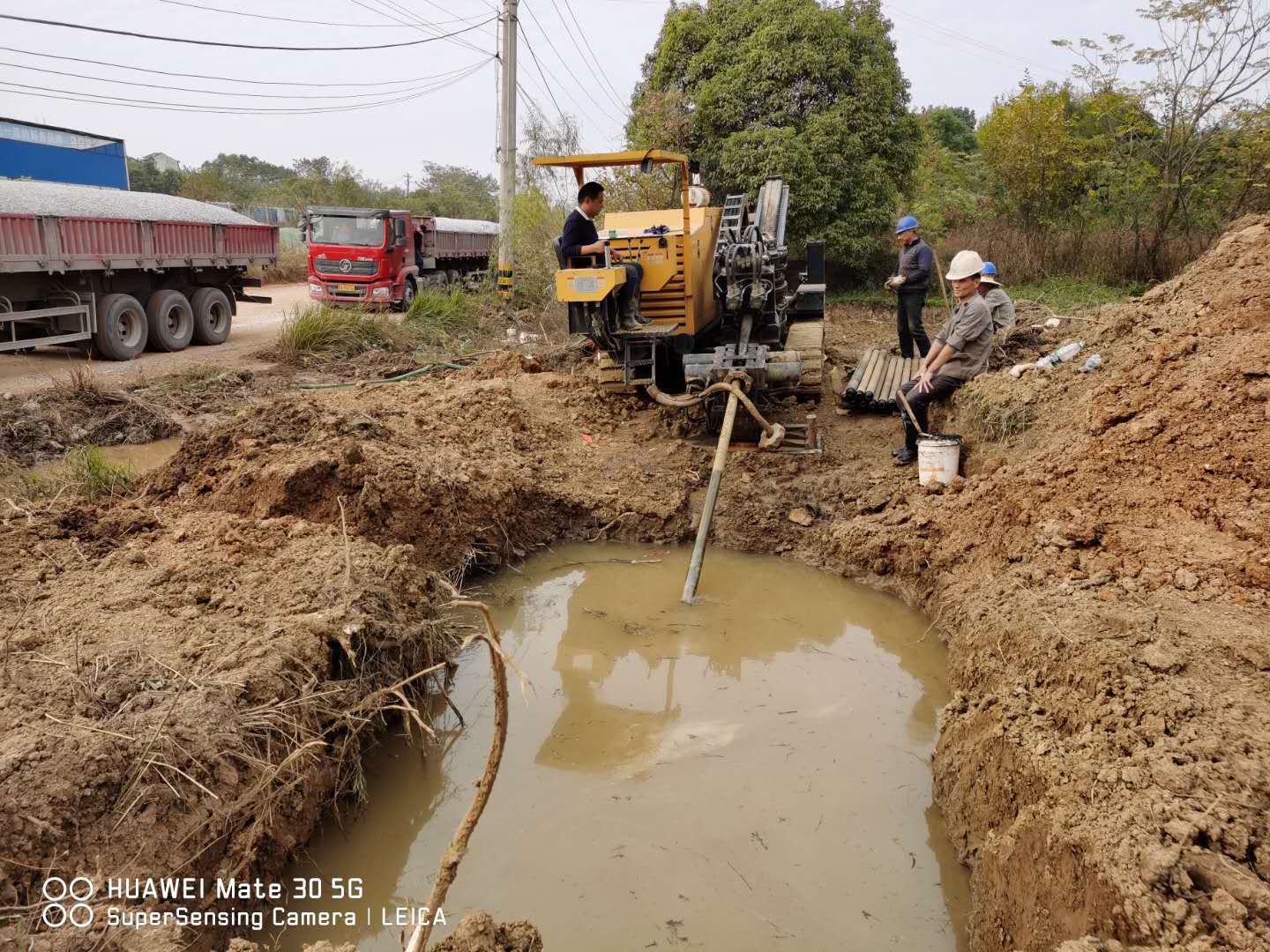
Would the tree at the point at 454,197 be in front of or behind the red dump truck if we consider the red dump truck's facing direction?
behind

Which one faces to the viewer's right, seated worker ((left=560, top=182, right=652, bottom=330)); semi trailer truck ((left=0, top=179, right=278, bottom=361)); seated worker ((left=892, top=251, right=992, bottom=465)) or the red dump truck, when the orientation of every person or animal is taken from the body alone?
seated worker ((left=560, top=182, right=652, bottom=330))

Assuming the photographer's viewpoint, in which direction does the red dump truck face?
facing the viewer and to the left of the viewer

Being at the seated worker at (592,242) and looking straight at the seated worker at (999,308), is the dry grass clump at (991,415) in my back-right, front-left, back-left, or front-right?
front-right

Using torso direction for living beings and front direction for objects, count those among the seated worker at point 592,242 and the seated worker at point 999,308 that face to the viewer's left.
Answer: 1

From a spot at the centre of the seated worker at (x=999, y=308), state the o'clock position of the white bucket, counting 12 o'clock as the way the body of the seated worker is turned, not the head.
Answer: The white bucket is roughly at 9 o'clock from the seated worker.

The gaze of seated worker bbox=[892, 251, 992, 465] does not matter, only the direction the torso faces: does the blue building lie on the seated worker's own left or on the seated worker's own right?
on the seated worker's own right

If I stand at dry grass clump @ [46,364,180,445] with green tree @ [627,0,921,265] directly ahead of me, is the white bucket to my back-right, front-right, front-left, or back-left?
front-right

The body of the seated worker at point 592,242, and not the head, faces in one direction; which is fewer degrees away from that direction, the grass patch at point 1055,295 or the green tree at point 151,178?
the grass patch

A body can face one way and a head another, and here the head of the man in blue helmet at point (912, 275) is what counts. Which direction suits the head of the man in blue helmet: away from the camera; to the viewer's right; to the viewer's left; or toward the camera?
to the viewer's left

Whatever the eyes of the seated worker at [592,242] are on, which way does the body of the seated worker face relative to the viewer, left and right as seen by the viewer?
facing to the right of the viewer

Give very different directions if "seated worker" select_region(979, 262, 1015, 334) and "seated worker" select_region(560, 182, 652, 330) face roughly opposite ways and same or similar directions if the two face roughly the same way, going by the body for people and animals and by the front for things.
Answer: very different directions

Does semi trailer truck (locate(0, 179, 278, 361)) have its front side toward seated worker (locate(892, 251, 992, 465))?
no

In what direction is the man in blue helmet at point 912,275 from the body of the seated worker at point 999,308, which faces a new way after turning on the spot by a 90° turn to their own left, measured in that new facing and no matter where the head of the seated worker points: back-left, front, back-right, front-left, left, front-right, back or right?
back-right
